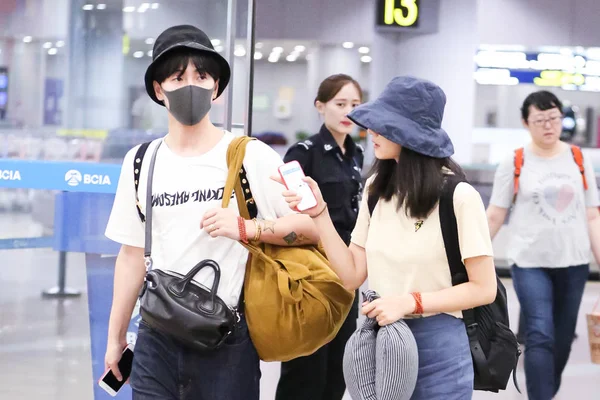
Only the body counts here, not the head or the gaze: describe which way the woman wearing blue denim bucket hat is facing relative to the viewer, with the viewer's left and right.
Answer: facing the viewer and to the left of the viewer

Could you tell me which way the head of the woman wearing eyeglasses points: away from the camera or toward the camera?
toward the camera

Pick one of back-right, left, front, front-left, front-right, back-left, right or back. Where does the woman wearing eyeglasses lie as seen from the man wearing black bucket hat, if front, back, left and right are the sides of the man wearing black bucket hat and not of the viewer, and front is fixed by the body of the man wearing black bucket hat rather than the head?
back-left

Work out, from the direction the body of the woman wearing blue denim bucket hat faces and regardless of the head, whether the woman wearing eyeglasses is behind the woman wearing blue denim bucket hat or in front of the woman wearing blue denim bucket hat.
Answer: behind

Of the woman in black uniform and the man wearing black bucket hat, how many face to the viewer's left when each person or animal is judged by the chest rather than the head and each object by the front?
0

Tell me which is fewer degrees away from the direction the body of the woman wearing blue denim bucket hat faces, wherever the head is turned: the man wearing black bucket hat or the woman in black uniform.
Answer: the man wearing black bucket hat

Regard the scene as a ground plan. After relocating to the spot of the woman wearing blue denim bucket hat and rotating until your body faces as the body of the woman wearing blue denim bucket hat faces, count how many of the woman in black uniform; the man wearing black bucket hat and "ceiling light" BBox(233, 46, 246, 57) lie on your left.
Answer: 0

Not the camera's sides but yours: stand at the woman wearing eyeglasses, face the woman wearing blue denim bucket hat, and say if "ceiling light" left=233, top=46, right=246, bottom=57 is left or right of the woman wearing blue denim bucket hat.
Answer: right

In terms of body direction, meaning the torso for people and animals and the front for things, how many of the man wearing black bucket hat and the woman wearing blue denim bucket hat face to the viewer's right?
0

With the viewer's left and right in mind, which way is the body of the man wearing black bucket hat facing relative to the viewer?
facing the viewer

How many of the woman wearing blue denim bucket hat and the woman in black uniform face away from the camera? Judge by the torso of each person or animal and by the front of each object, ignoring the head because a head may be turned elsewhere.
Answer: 0

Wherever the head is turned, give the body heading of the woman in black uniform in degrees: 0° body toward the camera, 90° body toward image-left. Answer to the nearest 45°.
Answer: approximately 315°

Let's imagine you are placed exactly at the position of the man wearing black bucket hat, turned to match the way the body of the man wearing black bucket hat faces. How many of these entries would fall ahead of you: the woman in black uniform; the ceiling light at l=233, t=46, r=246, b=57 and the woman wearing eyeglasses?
0

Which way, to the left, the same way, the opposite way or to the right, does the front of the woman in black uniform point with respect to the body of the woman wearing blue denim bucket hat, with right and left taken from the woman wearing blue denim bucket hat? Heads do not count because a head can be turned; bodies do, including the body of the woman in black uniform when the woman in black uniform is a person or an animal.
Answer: to the left

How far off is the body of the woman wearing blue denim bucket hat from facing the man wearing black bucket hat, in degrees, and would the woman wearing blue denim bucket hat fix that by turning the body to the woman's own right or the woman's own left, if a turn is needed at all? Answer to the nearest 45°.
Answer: approximately 45° to the woman's own right

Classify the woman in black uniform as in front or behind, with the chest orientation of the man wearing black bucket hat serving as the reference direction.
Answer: behind
